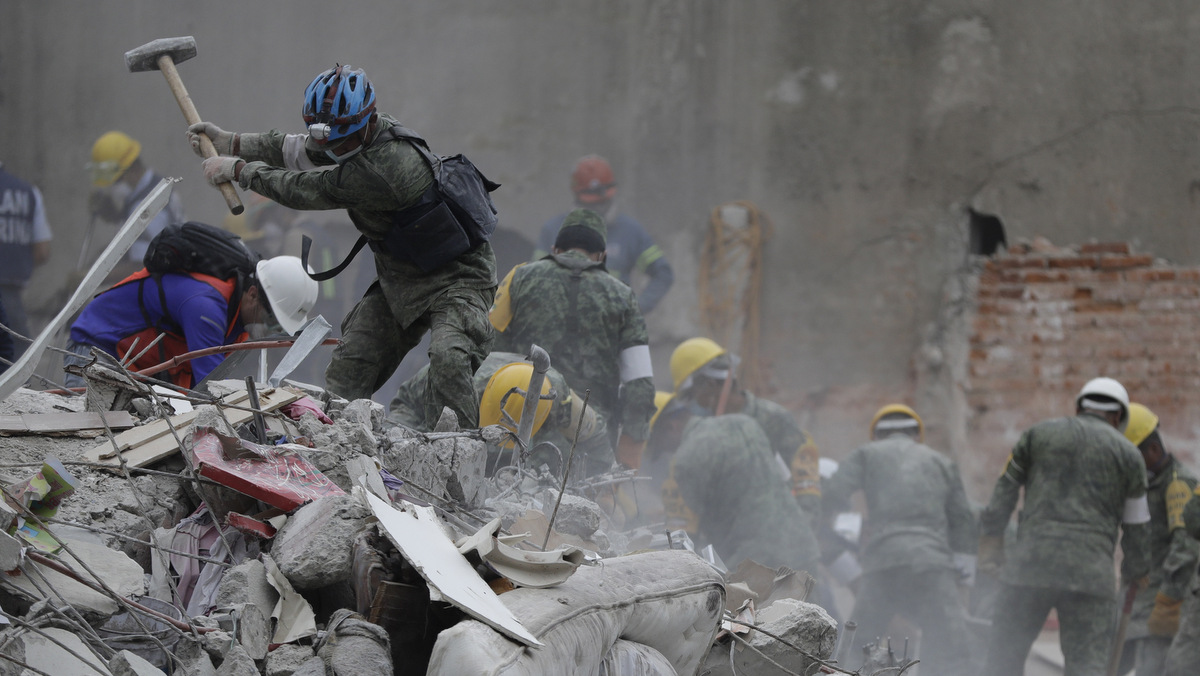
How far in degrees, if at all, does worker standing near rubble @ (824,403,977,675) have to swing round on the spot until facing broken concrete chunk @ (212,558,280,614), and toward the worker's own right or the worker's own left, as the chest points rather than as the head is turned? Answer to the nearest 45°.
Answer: approximately 180°

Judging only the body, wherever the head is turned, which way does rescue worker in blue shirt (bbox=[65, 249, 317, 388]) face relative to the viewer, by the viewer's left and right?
facing to the right of the viewer

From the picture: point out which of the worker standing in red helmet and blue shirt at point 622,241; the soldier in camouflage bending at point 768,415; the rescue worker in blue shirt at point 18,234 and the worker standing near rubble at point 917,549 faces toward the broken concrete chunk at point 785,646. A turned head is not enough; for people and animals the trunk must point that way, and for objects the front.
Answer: the worker standing in red helmet and blue shirt at point 622,241

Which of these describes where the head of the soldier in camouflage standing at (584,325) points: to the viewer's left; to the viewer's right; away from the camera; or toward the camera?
away from the camera

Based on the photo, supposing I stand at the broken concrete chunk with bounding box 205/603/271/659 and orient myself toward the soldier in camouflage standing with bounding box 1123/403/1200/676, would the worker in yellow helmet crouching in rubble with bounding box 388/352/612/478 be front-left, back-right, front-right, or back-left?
front-left

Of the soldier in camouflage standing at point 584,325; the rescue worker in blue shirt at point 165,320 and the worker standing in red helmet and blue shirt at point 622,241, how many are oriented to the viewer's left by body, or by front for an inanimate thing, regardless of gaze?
0

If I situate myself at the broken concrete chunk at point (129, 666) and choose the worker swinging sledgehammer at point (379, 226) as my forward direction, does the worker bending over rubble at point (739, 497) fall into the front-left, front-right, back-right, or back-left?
front-right

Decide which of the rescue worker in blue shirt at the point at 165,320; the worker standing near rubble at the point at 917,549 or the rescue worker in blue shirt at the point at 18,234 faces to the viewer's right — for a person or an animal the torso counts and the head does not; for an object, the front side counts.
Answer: the rescue worker in blue shirt at the point at 165,320

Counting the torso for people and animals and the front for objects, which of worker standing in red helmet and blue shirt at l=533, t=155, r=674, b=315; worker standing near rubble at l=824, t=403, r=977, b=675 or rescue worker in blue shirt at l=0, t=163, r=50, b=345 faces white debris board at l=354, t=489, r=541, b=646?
worker standing in red helmet and blue shirt at l=533, t=155, r=674, b=315

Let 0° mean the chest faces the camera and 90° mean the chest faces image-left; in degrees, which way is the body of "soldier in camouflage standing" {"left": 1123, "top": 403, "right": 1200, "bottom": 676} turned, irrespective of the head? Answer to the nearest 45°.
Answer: approximately 90°

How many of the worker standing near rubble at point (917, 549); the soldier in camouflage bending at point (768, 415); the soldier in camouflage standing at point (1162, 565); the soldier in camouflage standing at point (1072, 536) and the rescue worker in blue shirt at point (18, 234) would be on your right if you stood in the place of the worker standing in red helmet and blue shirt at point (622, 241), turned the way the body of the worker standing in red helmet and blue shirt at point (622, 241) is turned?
1

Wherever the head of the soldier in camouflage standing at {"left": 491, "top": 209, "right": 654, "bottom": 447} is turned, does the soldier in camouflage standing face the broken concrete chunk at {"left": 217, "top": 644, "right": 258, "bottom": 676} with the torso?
no

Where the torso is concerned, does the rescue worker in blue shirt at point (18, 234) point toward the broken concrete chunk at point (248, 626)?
no

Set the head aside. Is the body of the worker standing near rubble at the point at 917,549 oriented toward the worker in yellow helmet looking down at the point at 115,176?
no

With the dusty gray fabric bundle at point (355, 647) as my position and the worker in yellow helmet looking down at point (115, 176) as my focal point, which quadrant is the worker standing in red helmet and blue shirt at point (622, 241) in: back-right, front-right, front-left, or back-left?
front-right

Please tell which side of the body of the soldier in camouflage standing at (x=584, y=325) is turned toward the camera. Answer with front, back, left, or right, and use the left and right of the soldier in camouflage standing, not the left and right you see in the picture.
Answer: back

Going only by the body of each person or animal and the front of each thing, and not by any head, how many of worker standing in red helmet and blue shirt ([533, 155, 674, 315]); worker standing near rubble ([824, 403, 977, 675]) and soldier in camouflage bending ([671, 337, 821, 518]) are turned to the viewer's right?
0

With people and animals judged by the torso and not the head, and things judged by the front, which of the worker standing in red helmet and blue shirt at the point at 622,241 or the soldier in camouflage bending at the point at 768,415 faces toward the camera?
the worker standing in red helmet and blue shirt

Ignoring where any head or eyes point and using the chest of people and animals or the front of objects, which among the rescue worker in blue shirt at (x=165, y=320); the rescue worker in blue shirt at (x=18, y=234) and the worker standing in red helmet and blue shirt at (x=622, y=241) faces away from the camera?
the rescue worker in blue shirt at (x=18, y=234)

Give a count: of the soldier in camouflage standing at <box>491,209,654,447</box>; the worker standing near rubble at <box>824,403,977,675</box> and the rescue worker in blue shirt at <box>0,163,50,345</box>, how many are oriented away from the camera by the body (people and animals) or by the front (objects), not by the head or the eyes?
3

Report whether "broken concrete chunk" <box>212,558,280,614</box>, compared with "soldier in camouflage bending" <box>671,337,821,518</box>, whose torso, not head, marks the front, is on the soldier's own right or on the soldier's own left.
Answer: on the soldier's own left
